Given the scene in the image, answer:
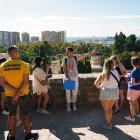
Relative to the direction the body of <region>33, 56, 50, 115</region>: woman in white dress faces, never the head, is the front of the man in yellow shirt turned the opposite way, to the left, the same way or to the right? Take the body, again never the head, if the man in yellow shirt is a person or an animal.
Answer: to the left

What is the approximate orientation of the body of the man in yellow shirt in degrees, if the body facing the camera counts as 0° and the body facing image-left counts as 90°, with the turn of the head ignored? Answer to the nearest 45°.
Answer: approximately 180°

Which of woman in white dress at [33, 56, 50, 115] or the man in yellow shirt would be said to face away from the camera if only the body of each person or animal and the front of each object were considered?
the man in yellow shirt

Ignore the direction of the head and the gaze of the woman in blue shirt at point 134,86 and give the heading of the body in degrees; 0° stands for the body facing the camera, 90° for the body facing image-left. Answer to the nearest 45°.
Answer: approximately 135°

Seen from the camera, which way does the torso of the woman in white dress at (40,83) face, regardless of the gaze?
to the viewer's right

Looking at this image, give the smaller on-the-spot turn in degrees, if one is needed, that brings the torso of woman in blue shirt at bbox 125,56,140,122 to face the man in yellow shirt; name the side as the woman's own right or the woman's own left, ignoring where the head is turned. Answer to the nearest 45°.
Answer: approximately 90° to the woman's own left

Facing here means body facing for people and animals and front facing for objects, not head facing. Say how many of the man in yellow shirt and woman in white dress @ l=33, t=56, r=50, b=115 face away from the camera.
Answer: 1
